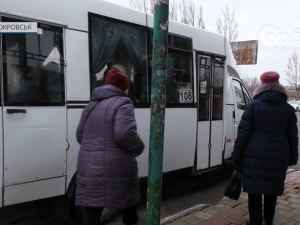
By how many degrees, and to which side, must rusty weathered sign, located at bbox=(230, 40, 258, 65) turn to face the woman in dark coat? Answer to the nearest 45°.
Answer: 0° — it already faces them

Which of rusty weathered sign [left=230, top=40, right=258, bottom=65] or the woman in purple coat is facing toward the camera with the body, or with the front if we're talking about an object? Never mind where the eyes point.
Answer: the rusty weathered sign

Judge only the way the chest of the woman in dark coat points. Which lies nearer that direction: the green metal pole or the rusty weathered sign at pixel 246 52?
the rusty weathered sign

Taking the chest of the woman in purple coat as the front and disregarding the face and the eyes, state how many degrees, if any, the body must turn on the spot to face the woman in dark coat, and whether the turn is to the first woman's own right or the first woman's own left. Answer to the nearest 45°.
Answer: approximately 45° to the first woman's own right

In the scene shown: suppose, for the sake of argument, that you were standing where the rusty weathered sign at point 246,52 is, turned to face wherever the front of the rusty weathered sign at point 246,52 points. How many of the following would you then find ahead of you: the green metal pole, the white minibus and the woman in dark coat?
3

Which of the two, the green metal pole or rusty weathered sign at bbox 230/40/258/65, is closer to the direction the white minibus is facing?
the rusty weathered sign

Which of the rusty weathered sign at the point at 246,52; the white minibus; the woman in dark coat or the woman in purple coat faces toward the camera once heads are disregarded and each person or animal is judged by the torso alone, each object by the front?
the rusty weathered sign

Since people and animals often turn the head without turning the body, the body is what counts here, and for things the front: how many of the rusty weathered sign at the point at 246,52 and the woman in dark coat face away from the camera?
1

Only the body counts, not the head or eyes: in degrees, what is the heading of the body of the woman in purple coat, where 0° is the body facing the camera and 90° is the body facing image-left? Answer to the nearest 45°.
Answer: approximately 225°

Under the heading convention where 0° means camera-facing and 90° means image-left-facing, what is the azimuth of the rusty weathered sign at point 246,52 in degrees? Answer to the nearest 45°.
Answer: approximately 0°

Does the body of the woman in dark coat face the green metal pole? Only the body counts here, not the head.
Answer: no

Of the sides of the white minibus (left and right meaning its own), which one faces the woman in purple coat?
right

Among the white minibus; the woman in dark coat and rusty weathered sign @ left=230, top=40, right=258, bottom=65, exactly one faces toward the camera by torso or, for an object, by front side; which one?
the rusty weathered sign

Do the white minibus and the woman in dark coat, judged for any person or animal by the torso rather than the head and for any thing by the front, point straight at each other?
no

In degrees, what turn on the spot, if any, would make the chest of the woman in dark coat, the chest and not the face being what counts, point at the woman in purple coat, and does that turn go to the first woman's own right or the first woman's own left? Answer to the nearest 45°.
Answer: approximately 135° to the first woman's own left

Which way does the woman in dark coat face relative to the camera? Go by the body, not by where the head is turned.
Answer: away from the camera

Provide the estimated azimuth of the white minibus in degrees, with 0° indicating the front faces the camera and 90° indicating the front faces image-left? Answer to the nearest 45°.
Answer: approximately 225°

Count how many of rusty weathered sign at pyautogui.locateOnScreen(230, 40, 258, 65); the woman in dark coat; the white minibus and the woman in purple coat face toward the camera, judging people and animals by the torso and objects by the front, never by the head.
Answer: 1
